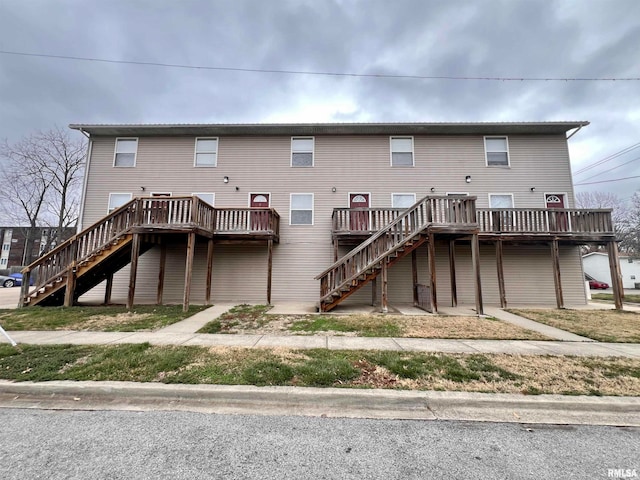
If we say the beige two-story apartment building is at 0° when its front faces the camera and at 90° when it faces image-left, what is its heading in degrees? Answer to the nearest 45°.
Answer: approximately 0°

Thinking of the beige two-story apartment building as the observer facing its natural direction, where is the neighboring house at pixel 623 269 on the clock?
The neighboring house is roughly at 8 o'clock from the beige two-story apartment building.

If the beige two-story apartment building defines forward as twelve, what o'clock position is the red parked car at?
The red parked car is roughly at 8 o'clock from the beige two-story apartment building.

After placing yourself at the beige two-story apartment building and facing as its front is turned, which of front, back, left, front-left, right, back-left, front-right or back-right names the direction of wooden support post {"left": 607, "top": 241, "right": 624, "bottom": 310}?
left

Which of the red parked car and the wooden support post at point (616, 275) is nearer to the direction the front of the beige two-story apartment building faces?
the wooden support post

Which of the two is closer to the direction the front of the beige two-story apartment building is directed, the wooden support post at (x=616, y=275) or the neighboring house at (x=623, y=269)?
the wooden support post
